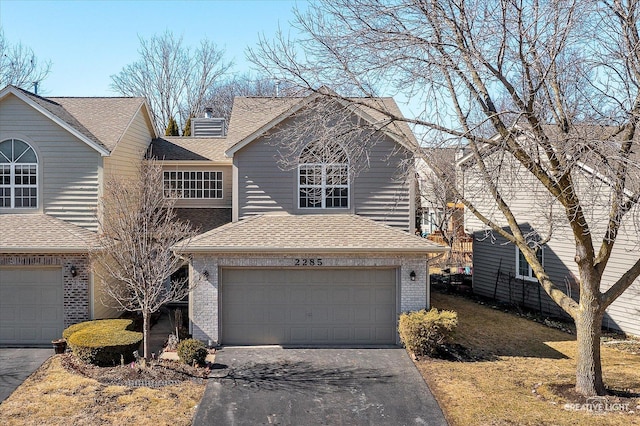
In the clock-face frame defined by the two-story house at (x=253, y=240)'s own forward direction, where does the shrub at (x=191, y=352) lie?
The shrub is roughly at 1 o'clock from the two-story house.

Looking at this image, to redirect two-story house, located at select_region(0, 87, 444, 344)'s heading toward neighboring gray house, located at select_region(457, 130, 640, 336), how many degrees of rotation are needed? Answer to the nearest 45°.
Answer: approximately 90° to its left

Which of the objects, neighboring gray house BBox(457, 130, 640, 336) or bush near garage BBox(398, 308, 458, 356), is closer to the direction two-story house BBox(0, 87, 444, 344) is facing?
the bush near garage

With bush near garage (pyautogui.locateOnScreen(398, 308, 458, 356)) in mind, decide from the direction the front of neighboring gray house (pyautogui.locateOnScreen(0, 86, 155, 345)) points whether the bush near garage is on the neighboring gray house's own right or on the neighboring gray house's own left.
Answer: on the neighboring gray house's own left

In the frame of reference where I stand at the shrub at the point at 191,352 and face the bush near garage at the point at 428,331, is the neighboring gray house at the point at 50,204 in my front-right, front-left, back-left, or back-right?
back-left

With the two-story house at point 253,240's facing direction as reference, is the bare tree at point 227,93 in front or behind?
behind

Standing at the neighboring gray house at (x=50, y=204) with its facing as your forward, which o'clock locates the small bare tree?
The small bare tree is roughly at 11 o'clock from the neighboring gray house.

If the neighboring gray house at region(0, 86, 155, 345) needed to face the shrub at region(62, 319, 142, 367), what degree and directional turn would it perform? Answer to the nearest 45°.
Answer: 0° — it already faces it

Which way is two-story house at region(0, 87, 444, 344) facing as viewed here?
toward the camera

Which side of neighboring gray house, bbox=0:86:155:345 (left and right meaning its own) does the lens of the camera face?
front
